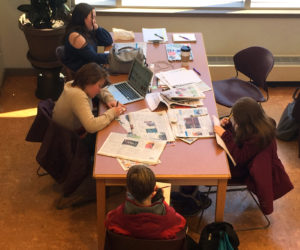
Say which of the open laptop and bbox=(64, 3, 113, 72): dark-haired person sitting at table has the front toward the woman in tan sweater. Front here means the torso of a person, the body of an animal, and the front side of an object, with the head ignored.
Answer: the open laptop

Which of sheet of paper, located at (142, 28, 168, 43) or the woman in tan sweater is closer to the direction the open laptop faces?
the woman in tan sweater

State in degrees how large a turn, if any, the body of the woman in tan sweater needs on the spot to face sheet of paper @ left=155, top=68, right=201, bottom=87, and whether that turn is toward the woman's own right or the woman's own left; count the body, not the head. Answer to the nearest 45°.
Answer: approximately 45° to the woman's own left

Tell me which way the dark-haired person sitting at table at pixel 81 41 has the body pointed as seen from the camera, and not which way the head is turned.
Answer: to the viewer's right

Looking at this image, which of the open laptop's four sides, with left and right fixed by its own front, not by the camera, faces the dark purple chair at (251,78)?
back

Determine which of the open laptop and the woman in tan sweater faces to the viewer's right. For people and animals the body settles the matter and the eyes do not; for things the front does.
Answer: the woman in tan sweater

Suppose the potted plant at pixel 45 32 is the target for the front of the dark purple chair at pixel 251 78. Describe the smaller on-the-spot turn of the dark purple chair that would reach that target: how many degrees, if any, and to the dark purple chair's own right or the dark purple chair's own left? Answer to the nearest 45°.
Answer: approximately 45° to the dark purple chair's own right

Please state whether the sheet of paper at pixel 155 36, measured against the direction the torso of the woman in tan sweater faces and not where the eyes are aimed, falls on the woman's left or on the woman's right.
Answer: on the woman's left

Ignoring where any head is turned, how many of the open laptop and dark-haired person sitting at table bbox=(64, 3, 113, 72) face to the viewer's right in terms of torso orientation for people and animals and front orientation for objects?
1

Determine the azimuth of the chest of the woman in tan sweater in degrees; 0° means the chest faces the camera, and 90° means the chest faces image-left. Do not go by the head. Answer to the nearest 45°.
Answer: approximately 270°

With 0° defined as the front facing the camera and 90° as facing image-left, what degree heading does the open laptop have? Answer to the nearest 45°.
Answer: approximately 45°

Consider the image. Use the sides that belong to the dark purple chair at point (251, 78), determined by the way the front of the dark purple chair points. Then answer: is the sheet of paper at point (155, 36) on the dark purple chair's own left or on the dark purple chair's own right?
on the dark purple chair's own right
